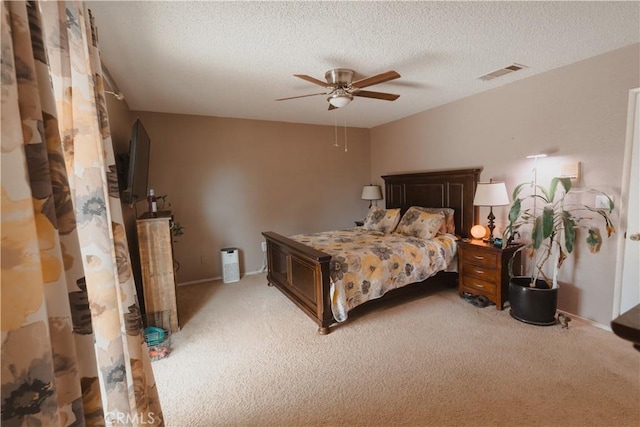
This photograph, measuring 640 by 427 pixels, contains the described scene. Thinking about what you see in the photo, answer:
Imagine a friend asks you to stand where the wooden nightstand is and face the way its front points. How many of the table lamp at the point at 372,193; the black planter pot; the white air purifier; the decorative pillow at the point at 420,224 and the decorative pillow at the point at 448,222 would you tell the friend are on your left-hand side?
1

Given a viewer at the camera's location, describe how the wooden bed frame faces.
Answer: facing the viewer and to the left of the viewer

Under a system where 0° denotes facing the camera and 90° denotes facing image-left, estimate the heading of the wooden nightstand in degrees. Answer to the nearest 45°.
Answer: approximately 45°

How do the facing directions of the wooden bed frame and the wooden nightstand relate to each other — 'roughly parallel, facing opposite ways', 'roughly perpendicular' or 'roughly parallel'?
roughly parallel

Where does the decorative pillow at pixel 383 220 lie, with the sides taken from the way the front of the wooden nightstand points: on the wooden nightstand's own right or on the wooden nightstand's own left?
on the wooden nightstand's own right

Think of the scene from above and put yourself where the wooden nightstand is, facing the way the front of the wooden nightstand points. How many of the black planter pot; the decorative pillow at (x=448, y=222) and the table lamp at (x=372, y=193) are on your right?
2

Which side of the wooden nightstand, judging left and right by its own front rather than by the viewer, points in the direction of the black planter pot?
left

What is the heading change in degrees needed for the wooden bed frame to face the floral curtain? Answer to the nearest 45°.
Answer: approximately 45° to its left

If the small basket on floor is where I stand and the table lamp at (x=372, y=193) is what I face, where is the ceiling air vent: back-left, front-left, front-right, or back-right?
front-right

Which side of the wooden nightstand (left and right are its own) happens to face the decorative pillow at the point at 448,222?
right

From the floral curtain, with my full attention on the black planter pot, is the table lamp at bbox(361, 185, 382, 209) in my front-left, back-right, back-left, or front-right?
front-left

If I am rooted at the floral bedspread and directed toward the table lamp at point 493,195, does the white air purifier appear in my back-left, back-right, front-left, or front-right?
back-left

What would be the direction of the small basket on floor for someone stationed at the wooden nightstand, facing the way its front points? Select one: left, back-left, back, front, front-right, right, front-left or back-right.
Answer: front

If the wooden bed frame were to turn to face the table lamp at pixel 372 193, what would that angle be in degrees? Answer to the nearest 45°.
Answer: approximately 135° to its right

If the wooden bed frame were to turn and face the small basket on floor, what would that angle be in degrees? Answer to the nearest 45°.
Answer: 0° — it already faces it

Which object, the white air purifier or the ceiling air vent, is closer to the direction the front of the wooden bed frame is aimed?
the white air purifier

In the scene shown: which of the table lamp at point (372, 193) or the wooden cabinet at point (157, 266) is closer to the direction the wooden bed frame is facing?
the wooden cabinet
